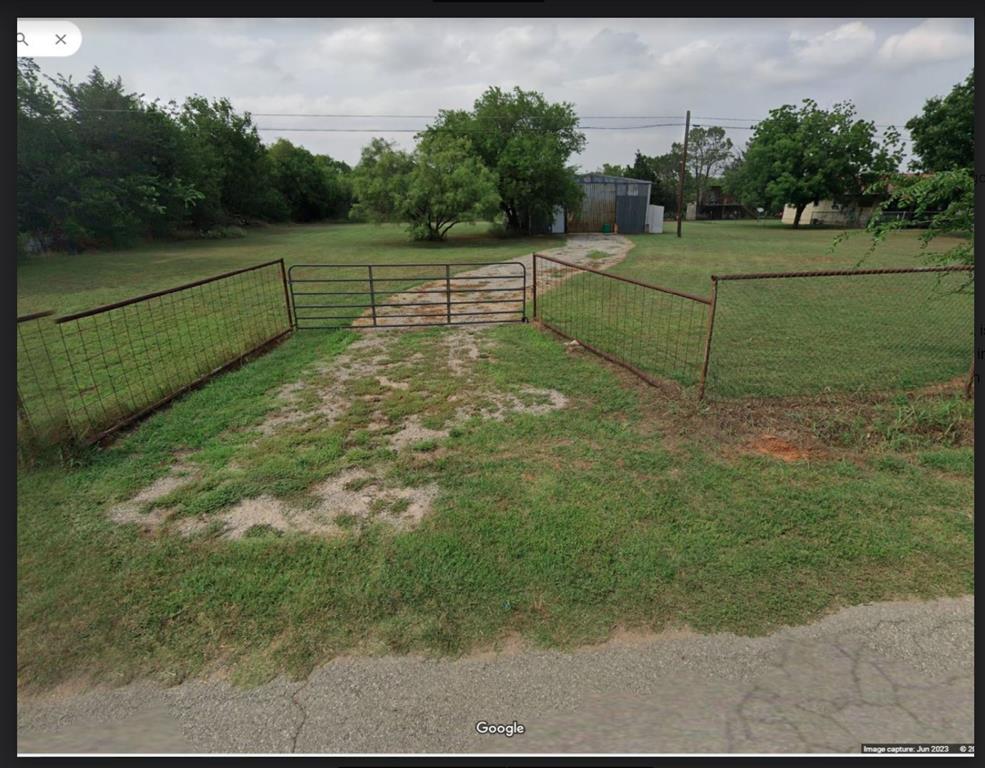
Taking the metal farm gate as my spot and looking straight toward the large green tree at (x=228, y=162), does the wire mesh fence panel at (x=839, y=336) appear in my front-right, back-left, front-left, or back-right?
back-right

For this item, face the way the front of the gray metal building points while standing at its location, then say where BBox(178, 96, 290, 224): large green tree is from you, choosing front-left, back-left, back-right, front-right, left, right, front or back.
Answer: right

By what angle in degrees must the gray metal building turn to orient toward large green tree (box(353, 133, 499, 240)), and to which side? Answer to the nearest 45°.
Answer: approximately 45° to its right

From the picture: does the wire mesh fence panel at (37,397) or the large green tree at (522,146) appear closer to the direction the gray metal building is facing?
the wire mesh fence panel

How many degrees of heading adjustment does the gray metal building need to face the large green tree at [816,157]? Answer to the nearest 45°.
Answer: approximately 135° to its left

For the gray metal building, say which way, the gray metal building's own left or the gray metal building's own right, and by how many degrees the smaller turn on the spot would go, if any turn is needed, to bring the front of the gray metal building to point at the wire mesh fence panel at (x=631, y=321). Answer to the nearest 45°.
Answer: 0° — it already faces it

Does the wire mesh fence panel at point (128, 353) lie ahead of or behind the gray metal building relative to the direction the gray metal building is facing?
ahead

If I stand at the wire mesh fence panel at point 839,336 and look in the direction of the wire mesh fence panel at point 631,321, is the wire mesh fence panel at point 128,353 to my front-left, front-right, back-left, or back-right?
front-left

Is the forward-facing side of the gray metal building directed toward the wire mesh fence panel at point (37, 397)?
yes

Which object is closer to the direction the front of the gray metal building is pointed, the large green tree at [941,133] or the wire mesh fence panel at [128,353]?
the wire mesh fence panel

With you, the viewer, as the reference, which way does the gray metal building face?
facing the viewer

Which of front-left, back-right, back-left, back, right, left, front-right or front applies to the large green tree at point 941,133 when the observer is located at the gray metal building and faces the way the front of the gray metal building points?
left

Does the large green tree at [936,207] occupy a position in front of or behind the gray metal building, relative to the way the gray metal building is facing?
in front
